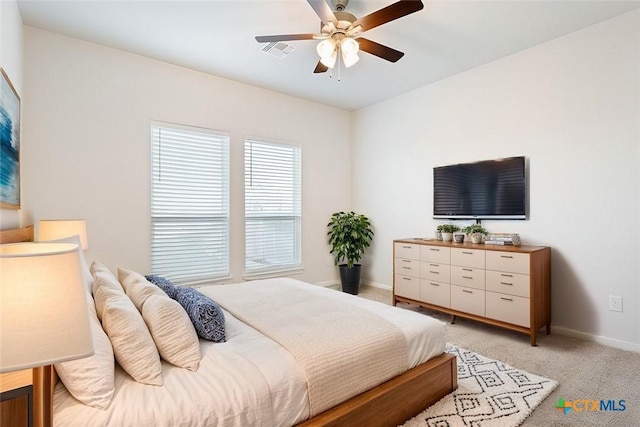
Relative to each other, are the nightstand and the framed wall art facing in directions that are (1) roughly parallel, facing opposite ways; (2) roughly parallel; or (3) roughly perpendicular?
roughly parallel

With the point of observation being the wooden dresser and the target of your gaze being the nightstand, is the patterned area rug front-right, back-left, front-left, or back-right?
front-left

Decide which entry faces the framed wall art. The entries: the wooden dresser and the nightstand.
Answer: the wooden dresser

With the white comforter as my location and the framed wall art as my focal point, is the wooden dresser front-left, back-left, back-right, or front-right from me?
back-right

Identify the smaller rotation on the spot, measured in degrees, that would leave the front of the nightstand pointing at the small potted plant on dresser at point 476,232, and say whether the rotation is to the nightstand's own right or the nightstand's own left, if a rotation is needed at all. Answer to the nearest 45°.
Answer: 0° — it already faces it

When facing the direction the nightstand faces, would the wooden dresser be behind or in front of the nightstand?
in front

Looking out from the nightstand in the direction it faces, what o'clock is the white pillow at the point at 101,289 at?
The white pillow is roughly at 10 o'clock from the nightstand.

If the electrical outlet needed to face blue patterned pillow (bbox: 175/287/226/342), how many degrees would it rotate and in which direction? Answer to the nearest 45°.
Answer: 0° — it already faces it

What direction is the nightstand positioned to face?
to the viewer's right

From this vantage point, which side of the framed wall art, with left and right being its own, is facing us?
right

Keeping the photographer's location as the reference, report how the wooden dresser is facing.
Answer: facing the viewer and to the left of the viewer

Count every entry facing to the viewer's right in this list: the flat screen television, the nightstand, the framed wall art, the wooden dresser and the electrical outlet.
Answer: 2
